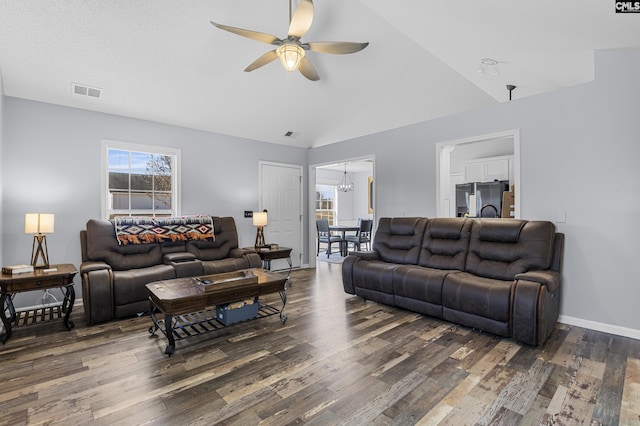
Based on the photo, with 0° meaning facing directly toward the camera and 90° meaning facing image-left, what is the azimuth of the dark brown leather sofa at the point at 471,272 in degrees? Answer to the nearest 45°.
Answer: approximately 45°

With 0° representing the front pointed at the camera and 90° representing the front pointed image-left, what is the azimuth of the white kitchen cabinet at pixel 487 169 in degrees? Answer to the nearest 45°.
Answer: approximately 45°

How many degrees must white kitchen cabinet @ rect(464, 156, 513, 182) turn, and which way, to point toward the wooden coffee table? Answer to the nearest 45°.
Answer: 0° — it already faces it

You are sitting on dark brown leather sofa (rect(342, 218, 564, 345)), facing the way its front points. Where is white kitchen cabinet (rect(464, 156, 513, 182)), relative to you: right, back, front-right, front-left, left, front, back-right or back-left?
back-right

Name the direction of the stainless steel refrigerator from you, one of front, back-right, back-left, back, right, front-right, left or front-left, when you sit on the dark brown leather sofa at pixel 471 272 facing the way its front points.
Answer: back-right
